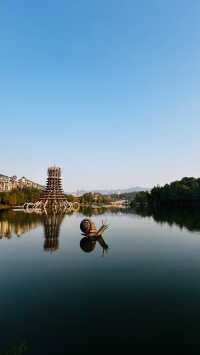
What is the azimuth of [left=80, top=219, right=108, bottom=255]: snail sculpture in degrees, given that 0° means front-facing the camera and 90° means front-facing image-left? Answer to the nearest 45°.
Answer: approximately 270°
